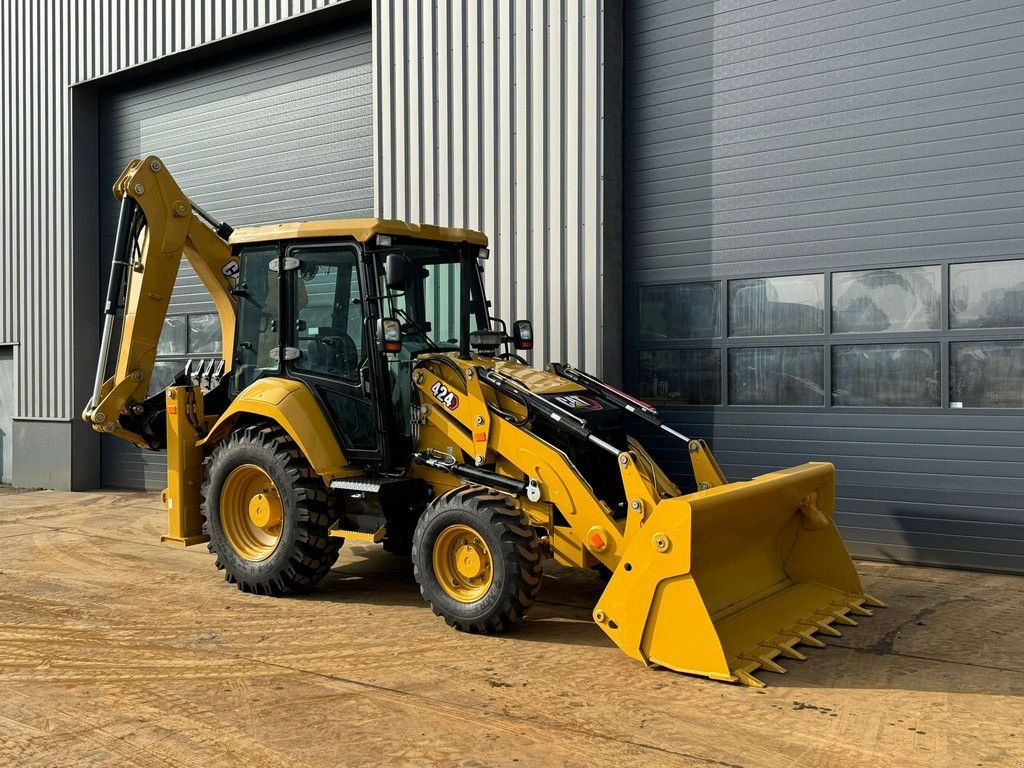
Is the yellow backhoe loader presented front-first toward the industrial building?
no

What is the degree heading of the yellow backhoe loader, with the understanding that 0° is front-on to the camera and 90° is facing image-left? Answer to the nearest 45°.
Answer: approximately 315°
